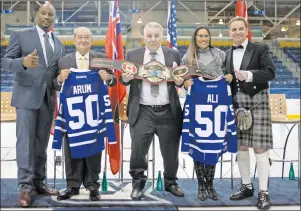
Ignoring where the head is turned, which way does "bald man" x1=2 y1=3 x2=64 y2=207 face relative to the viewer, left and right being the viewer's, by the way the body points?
facing the viewer and to the right of the viewer

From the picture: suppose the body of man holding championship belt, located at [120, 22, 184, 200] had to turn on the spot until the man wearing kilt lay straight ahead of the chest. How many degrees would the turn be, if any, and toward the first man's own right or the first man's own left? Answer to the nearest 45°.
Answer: approximately 90° to the first man's own left

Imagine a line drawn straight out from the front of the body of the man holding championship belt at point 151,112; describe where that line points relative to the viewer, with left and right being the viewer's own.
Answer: facing the viewer

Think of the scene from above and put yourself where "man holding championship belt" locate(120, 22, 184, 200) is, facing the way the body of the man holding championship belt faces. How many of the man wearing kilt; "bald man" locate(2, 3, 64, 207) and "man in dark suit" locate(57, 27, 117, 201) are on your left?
1

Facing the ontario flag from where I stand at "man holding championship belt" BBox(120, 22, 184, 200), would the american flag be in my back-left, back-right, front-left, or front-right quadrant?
front-right

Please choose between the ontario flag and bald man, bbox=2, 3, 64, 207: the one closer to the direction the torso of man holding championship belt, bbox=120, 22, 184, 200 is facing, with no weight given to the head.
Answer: the bald man

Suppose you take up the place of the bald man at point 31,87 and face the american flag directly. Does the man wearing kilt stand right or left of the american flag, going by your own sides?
right

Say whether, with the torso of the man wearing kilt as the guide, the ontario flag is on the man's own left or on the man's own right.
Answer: on the man's own right

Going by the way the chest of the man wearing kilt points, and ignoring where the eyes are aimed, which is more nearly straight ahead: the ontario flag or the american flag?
the ontario flag

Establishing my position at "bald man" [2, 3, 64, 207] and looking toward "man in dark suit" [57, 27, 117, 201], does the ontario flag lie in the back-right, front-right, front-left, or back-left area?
front-left

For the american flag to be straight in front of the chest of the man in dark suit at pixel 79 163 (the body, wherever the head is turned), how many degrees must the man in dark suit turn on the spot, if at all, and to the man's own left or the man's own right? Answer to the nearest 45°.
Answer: approximately 135° to the man's own left

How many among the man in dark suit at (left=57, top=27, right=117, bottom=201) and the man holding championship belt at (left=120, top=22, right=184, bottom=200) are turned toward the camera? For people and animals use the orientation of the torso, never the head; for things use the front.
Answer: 2

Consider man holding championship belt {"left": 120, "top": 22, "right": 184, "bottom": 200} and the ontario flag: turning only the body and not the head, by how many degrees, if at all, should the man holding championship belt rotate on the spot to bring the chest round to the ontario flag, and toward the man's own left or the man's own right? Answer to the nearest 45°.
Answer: approximately 135° to the man's own right

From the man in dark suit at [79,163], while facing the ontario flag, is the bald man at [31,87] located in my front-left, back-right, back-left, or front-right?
back-left

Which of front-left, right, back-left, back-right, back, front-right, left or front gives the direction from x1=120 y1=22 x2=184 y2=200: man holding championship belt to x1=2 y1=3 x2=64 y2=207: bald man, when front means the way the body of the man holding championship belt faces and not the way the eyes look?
right

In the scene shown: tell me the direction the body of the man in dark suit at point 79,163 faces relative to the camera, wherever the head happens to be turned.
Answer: toward the camera
